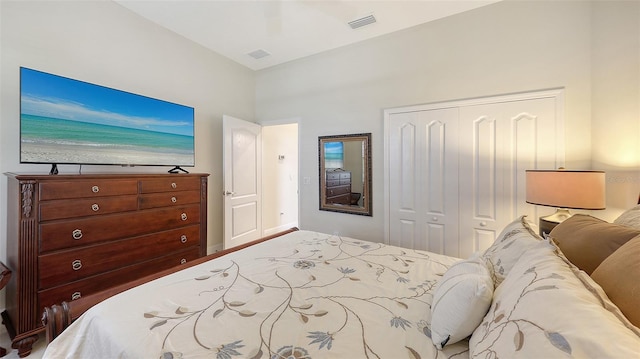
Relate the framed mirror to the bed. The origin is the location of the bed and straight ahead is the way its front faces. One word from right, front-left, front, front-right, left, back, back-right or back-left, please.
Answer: right

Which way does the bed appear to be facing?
to the viewer's left

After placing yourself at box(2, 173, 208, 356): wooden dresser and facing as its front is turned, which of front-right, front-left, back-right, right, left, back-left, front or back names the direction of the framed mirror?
front-left

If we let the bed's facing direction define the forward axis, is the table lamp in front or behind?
behind

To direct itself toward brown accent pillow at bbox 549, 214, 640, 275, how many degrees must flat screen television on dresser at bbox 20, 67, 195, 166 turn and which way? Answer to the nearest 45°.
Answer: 0° — it already faces it

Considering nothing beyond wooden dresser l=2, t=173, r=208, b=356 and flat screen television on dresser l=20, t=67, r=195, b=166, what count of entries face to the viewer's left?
0

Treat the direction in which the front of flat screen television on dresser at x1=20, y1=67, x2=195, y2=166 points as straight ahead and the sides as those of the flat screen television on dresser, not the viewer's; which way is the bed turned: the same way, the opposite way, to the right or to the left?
the opposite way

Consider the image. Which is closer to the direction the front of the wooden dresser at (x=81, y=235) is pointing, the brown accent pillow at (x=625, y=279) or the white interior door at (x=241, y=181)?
the brown accent pillow

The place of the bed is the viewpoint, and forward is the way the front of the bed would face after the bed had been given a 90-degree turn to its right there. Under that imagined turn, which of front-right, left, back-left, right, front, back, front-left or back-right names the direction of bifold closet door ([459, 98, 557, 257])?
front-right

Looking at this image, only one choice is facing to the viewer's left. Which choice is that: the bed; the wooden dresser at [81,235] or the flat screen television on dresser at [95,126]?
the bed

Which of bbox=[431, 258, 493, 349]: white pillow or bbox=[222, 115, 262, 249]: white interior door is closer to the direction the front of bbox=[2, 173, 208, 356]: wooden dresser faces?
the white pillow

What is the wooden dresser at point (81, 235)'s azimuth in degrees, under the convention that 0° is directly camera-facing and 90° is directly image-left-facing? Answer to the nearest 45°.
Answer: approximately 315°
